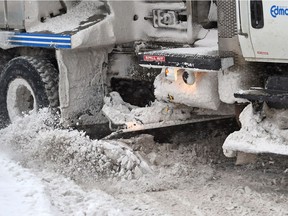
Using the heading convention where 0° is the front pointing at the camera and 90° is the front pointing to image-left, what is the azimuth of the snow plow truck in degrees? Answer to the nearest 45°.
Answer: approximately 315°
